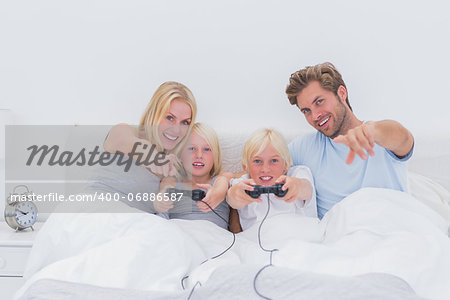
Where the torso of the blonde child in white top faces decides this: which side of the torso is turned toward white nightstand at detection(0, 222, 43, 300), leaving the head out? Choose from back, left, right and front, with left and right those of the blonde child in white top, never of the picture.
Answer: right

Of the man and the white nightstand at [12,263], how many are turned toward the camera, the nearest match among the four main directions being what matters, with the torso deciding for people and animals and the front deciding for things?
2

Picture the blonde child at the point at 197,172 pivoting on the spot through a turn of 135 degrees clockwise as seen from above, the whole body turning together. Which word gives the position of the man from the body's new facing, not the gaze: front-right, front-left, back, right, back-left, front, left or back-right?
back-right

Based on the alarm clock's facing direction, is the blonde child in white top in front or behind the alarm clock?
in front

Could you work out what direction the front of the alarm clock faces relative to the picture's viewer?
facing the viewer and to the right of the viewer

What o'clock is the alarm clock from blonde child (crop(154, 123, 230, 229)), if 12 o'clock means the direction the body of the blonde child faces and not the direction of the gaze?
The alarm clock is roughly at 3 o'clock from the blonde child.

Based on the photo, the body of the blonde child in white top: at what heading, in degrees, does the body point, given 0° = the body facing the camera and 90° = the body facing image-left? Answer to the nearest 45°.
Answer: approximately 0°
